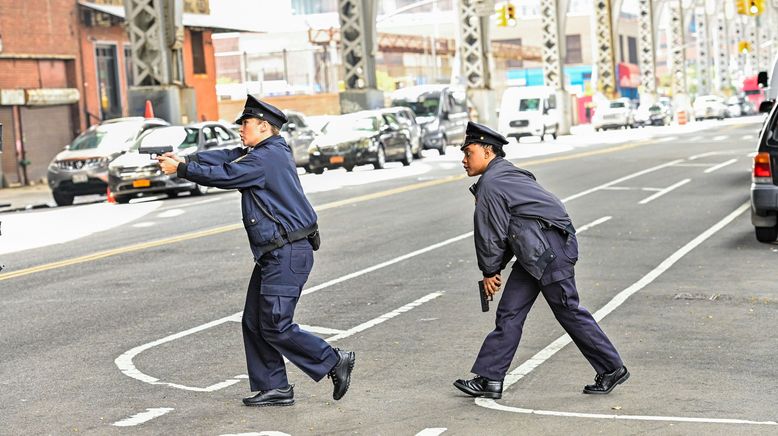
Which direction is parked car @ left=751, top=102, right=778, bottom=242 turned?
away from the camera

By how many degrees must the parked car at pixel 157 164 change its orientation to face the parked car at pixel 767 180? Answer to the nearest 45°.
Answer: approximately 90° to its left

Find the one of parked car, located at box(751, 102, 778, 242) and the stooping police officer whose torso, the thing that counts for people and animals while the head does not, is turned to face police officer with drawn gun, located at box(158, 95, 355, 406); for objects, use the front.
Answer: the stooping police officer

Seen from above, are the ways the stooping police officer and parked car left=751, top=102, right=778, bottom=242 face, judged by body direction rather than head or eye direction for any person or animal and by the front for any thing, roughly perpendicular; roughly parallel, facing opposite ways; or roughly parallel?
roughly perpendicular

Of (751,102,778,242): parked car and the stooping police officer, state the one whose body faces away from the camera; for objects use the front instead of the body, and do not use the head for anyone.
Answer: the parked car

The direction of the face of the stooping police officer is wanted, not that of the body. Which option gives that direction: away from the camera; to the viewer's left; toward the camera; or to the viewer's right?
to the viewer's left

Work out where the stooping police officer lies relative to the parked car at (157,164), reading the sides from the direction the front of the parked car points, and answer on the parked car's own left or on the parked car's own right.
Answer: on the parked car's own left

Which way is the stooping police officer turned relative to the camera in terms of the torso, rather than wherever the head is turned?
to the viewer's left

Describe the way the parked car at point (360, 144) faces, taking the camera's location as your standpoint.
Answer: facing the viewer and to the left of the viewer

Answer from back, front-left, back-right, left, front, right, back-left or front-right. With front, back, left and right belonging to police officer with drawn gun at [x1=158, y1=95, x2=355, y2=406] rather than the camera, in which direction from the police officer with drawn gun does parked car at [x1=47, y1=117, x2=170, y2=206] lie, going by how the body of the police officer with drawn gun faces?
right

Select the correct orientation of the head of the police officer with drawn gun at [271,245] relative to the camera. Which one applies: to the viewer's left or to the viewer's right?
to the viewer's left

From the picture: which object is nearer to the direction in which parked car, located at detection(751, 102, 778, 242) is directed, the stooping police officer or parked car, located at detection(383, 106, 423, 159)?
the parked car

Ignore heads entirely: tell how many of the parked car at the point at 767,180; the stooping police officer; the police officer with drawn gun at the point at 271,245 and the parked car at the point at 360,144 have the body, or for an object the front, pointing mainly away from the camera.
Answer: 1

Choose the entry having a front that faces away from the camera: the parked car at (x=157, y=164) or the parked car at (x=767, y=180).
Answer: the parked car at (x=767, y=180)

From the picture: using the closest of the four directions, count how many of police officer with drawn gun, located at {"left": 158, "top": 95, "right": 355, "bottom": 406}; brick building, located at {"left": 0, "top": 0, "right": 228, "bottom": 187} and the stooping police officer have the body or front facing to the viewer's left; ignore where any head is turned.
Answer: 2

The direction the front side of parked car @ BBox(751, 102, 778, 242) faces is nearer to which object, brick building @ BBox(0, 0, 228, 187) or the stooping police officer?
the brick building

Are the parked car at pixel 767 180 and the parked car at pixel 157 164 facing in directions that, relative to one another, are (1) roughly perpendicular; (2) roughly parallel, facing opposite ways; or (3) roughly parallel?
roughly parallel, facing opposite ways

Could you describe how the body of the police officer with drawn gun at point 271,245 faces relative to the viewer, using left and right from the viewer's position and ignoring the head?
facing to the left of the viewer

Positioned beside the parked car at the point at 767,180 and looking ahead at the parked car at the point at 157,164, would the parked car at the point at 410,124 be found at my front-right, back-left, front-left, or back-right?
front-right

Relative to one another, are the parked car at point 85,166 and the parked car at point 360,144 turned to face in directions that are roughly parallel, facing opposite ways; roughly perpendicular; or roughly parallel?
roughly parallel

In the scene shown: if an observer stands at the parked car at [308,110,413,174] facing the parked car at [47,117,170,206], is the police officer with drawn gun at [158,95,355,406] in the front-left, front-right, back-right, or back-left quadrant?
front-left

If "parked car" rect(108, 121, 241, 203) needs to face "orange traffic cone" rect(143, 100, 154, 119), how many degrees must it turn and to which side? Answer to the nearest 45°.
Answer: approximately 135° to its right
